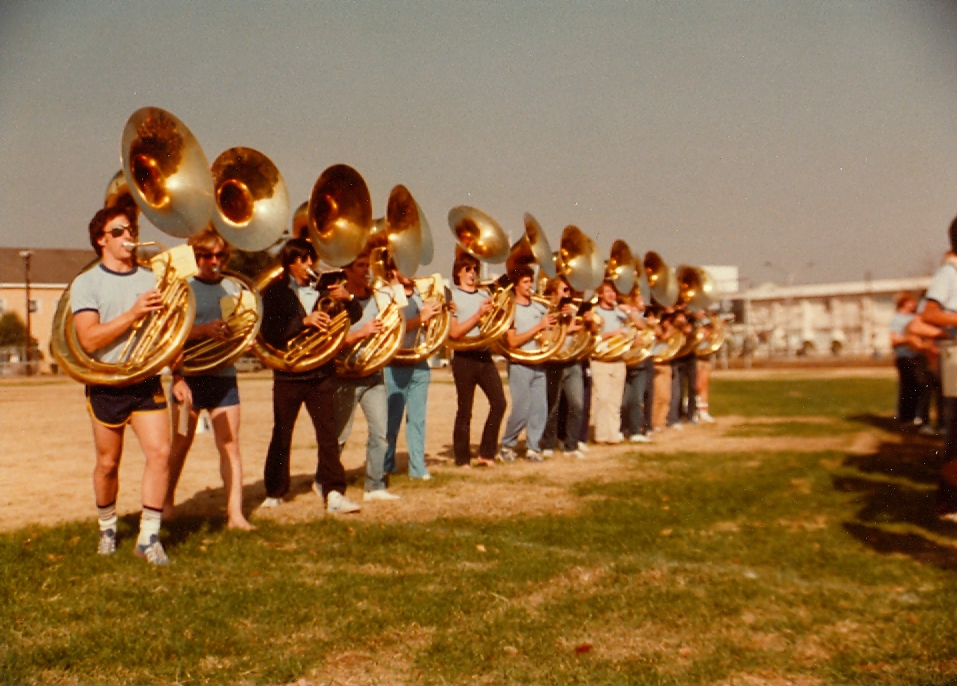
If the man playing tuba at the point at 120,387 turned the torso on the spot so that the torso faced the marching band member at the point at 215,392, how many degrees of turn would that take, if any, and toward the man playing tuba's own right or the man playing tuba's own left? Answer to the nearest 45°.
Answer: approximately 90° to the man playing tuba's own left
